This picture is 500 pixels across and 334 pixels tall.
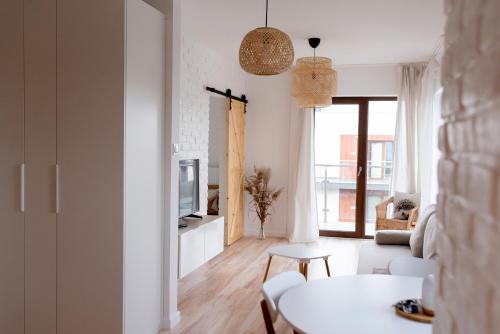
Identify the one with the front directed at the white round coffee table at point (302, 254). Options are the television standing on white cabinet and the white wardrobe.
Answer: the television standing on white cabinet

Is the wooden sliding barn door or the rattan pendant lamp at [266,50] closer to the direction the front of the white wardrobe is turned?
the rattan pendant lamp

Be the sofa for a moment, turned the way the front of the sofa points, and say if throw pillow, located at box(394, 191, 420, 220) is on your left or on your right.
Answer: on your right

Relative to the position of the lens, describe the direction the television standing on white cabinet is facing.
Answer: facing the viewer and to the right of the viewer

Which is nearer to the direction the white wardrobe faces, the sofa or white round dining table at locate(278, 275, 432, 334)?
the white round dining table

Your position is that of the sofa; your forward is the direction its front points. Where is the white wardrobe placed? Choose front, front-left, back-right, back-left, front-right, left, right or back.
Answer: front-left

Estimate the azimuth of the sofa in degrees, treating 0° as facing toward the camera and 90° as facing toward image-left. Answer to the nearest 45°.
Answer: approximately 90°

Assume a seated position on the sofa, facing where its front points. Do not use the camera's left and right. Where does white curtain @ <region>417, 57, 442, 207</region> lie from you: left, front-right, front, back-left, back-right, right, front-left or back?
right

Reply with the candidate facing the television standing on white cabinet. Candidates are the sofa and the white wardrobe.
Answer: the sofa

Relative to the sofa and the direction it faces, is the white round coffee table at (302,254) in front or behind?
in front

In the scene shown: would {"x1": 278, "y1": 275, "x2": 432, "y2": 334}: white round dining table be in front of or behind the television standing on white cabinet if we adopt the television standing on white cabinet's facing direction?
in front

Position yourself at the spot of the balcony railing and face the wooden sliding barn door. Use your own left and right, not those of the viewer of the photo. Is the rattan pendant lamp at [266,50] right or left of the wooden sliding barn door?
left
